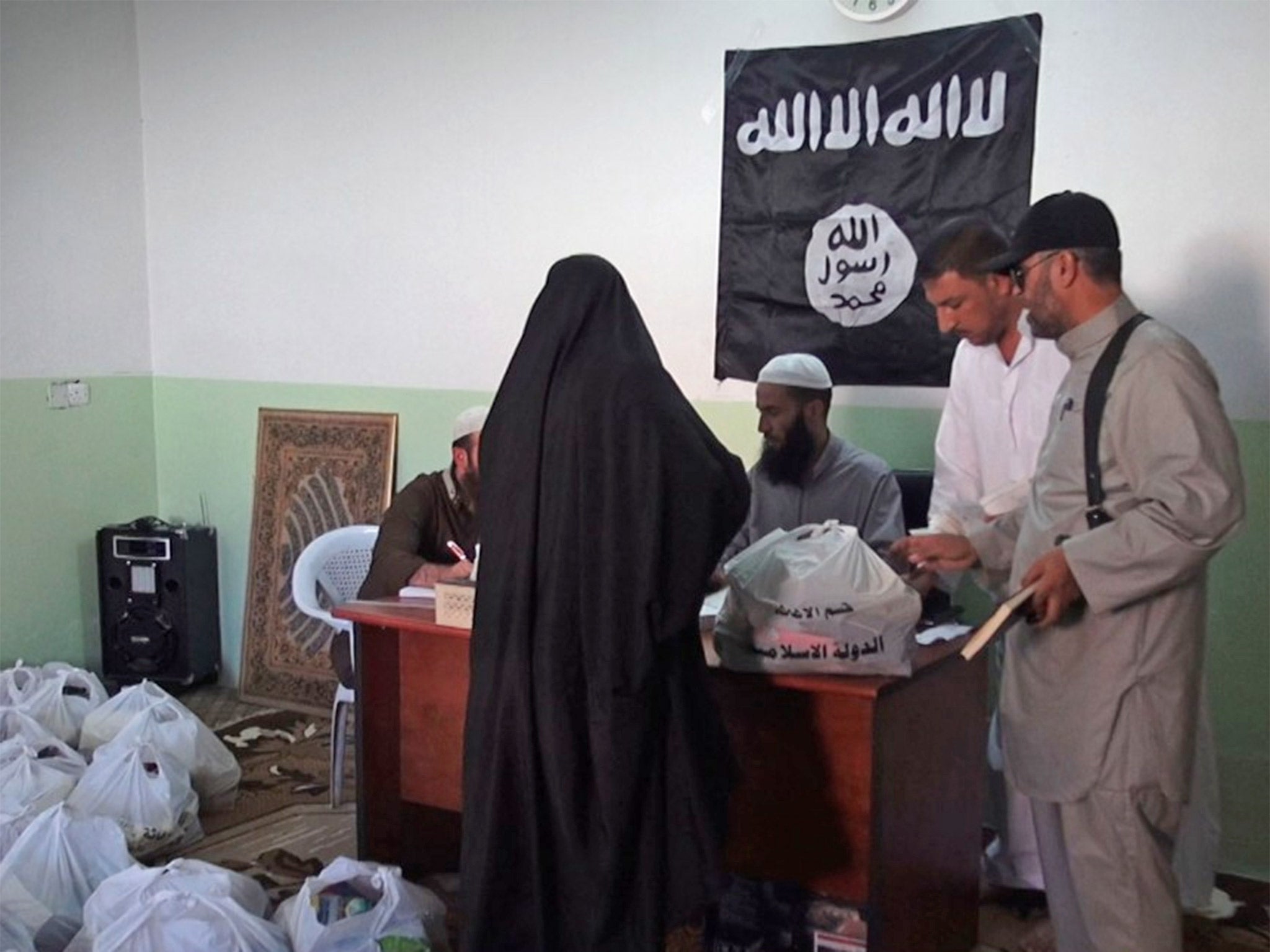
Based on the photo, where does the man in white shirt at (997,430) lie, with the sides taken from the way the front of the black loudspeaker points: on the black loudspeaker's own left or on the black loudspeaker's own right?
on the black loudspeaker's own left

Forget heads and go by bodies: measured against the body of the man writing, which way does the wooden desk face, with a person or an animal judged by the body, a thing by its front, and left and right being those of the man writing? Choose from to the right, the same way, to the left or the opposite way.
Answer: to the right

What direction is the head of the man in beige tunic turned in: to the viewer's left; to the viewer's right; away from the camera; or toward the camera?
to the viewer's left

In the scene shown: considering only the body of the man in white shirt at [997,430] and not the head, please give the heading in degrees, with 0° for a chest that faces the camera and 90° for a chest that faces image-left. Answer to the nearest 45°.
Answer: approximately 45°

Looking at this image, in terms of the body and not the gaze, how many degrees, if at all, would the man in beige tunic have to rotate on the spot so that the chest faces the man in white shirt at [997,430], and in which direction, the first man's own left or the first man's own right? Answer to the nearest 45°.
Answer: approximately 90° to the first man's own right

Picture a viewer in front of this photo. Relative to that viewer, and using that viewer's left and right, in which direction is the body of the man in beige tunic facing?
facing to the left of the viewer

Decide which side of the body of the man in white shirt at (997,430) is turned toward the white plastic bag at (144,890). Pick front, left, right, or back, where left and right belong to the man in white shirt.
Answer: front

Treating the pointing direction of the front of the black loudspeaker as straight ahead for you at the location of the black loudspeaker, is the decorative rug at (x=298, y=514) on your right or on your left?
on your left
